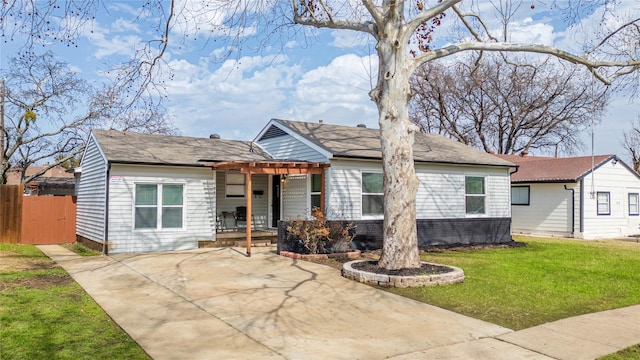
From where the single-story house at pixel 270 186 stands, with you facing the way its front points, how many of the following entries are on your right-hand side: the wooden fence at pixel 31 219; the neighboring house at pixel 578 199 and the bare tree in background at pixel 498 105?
1

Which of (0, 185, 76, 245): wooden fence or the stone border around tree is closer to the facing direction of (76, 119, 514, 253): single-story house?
the stone border around tree

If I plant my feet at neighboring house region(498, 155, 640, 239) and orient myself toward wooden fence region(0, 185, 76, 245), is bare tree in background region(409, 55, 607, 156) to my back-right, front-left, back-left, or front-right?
back-right

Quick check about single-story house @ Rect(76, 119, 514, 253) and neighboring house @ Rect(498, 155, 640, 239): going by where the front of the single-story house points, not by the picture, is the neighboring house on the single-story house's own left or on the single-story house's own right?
on the single-story house's own left

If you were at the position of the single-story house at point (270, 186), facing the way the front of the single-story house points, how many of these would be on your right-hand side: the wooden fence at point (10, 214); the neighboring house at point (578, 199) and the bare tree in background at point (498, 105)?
1

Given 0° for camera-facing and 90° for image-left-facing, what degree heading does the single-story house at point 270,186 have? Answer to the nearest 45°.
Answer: approximately 0°

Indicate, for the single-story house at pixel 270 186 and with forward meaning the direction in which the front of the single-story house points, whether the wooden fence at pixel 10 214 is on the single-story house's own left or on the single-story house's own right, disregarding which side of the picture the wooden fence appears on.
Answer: on the single-story house's own right

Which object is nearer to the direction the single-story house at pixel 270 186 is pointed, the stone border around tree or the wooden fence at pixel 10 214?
the stone border around tree

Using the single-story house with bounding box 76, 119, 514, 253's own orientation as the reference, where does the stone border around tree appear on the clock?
The stone border around tree is roughly at 11 o'clock from the single-story house.

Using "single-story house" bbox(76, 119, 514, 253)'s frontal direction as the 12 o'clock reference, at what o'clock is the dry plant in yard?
The dry plant in yard is roughly at 11 o'clock from the single-story house.

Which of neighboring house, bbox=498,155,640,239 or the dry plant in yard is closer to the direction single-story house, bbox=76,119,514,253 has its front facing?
the dry plant in yard

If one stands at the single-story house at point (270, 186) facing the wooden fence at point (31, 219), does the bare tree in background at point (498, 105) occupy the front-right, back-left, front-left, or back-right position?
back-right

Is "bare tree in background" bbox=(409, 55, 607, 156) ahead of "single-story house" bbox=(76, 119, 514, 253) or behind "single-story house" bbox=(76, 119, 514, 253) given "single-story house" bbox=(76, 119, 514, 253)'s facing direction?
behind

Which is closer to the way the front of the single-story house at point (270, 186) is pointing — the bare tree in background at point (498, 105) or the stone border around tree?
the stone border around tree

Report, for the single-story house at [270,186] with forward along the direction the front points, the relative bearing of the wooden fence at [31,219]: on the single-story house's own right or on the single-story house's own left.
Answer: on the single-story house's own right
